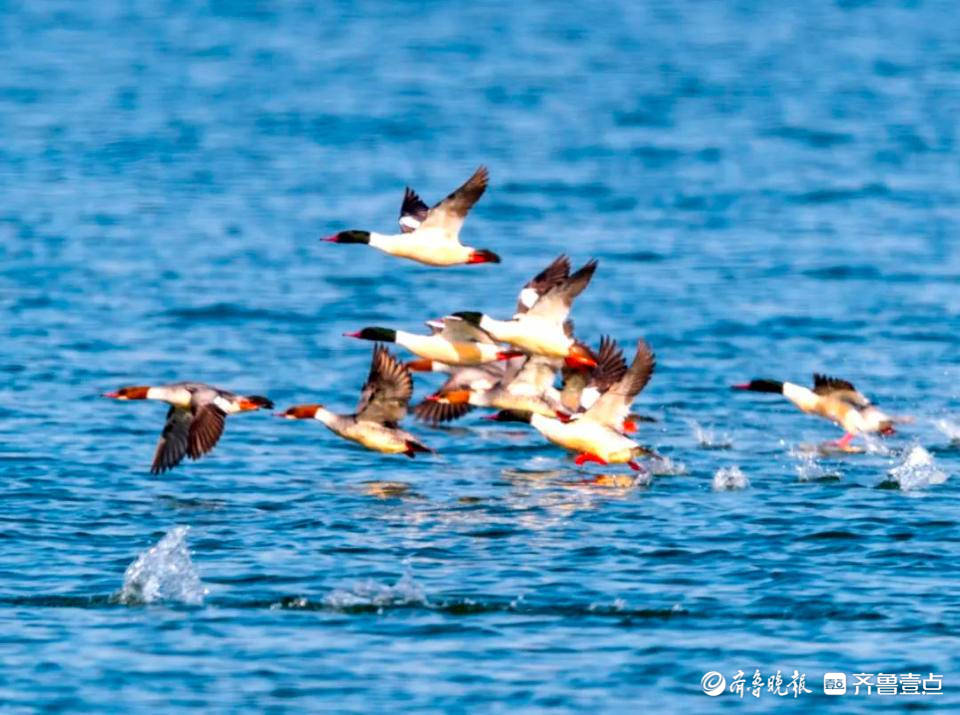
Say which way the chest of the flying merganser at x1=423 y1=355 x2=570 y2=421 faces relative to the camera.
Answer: to the viewer's left

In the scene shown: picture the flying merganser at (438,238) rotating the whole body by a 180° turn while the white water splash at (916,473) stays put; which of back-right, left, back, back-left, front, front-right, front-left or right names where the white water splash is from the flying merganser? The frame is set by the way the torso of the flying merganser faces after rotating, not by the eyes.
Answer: front

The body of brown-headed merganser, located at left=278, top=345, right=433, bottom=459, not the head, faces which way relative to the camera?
to the viewer's left

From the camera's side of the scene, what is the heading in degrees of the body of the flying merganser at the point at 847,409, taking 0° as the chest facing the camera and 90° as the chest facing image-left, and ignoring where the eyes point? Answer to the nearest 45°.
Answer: approximately 90°

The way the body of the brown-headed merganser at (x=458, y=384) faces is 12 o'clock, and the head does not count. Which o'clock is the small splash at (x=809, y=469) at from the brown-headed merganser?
The small splash is roughly at 7 o'clock from the brown-headed merganser.

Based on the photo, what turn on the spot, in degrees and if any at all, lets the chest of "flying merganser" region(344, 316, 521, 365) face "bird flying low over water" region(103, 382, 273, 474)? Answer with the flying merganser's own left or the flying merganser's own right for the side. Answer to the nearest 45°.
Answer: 0° — it already faces it

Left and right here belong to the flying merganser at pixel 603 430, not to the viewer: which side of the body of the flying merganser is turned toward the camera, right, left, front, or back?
left

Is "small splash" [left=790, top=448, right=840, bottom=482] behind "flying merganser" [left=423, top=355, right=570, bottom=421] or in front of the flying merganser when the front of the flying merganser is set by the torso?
behind

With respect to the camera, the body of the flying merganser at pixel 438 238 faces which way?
to the viewer's left

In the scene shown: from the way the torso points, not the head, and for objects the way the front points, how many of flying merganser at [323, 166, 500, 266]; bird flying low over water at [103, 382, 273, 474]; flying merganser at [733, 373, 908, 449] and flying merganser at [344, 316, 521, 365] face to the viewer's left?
4

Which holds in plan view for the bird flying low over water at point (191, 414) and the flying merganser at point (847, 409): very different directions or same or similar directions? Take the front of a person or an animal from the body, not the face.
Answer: same or similar directions

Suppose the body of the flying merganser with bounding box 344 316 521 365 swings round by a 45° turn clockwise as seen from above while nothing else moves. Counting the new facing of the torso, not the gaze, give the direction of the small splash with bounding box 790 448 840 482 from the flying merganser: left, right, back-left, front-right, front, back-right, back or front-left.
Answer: back-right

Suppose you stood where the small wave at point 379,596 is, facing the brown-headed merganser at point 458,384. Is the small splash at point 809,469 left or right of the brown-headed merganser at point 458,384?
right

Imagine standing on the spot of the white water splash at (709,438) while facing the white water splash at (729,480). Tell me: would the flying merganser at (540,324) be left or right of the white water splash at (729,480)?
right

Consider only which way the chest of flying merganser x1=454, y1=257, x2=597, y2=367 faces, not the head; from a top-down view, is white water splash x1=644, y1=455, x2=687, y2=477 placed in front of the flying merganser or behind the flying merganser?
behind

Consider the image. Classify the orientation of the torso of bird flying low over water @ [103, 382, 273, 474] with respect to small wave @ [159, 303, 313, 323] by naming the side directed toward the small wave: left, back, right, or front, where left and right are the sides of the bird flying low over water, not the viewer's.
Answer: right

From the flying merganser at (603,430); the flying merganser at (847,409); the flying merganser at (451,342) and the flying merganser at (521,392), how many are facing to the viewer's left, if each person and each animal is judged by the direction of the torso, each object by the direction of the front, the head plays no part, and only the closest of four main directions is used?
4
